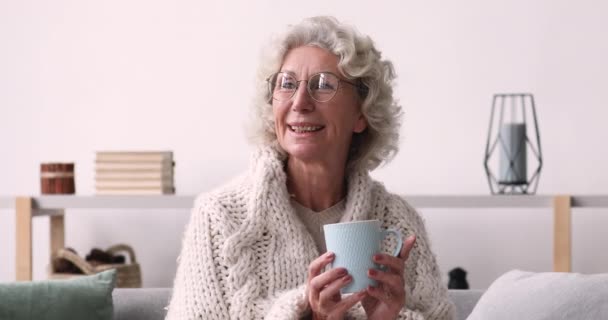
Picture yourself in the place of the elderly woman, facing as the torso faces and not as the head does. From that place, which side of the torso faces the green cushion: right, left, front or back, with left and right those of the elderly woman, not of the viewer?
right

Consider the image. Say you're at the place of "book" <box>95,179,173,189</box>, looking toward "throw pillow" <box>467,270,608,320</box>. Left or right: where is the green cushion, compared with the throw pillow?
right

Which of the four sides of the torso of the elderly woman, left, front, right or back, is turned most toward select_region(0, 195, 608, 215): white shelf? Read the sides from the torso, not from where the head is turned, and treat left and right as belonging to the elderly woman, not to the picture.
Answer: back

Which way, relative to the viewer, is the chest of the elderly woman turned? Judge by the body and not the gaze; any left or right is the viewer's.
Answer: facing the viewer

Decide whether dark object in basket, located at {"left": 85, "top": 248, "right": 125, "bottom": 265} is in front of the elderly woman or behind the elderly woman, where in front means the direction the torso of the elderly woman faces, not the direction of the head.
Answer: behind

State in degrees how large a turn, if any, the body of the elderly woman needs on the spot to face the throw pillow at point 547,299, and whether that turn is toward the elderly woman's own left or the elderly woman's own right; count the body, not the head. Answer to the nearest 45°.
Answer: approximately 90° to the elderly woman's own left

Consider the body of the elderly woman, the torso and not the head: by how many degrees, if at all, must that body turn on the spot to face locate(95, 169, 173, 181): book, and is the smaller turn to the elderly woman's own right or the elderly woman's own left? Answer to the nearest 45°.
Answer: approximately 135° to the elderly woman's own right

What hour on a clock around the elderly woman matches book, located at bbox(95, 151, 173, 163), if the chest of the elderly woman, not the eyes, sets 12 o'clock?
The book is roughly at 5 o'clock from the elderly woman.
